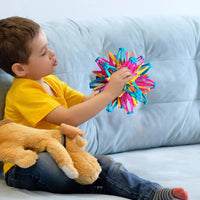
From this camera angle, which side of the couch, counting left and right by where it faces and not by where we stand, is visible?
front

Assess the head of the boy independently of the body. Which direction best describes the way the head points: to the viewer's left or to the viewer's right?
to the viewer's right

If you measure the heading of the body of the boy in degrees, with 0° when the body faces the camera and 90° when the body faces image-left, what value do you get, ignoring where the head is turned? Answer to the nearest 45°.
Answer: approximately 270°
